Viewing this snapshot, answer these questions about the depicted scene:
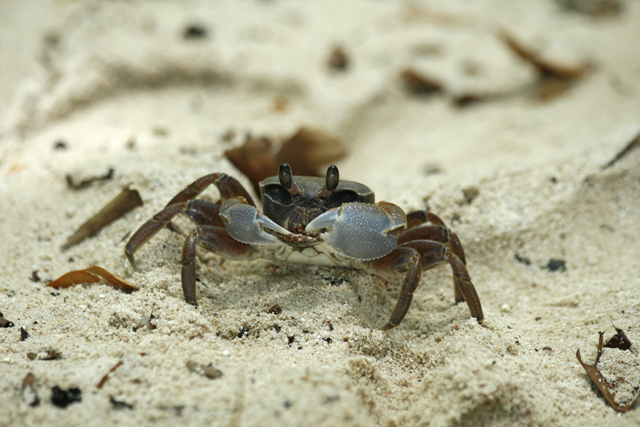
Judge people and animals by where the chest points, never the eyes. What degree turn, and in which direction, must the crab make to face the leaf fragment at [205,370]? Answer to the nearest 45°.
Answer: approximately 45° to its right

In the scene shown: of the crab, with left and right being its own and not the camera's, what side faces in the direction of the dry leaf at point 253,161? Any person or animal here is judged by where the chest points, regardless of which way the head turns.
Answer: back

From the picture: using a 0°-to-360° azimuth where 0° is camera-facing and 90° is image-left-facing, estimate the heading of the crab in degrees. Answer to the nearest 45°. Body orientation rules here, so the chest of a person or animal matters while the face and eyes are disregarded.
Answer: approximately 0°

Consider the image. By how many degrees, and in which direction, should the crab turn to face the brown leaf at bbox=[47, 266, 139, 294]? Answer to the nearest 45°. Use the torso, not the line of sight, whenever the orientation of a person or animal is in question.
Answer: approximately 90° to its right

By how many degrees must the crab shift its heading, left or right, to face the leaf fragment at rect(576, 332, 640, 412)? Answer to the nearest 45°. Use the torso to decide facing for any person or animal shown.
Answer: approximately 45° to its left

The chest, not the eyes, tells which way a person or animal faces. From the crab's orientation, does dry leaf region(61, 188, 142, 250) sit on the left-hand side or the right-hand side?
on its right

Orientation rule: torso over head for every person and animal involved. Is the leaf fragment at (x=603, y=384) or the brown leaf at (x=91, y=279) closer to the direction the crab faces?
the leaf fragment

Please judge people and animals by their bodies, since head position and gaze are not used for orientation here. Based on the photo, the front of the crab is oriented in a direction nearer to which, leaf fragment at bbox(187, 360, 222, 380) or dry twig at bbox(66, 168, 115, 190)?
the leaf fragment

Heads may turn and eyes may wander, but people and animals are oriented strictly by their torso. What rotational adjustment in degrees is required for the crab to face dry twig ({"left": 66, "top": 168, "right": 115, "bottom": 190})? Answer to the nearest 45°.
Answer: approximately 135° to its right

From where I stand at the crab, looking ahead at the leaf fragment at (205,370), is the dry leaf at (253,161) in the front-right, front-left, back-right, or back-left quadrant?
back-right

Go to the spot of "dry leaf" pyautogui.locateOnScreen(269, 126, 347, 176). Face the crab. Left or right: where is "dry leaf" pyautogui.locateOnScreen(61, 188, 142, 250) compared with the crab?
right
